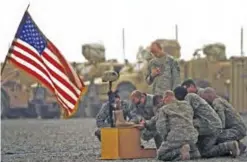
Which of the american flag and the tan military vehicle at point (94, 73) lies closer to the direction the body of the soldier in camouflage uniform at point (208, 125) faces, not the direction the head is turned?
the american flag

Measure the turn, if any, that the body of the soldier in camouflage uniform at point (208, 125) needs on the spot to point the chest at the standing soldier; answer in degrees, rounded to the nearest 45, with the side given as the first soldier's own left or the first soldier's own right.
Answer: approximately 45° to the first soldier's own right

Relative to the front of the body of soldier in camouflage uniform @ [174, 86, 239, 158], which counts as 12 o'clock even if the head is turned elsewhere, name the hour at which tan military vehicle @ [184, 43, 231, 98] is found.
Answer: The tan military vehicle is roughly at 3 o'clock from the soldier in camouflage uniform.

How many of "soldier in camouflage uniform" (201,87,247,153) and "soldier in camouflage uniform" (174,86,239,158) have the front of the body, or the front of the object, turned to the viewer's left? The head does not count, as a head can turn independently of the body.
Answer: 2

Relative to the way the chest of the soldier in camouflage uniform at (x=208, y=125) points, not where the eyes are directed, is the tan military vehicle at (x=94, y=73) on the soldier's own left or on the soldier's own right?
on the soldier's own right

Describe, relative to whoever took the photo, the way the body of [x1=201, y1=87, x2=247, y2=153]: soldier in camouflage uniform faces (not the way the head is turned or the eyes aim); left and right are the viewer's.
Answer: facing to the left of the viewer

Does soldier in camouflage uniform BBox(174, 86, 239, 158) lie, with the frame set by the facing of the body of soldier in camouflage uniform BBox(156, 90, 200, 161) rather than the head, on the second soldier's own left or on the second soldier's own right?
on the second soldier's own right

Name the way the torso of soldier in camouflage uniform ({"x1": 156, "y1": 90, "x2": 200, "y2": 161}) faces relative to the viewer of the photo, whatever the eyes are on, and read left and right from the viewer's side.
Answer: facing away from the viewer and to the left of the viewer

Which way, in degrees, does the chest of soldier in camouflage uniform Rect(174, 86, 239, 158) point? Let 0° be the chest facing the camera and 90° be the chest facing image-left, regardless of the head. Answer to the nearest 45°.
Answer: approximately 90°

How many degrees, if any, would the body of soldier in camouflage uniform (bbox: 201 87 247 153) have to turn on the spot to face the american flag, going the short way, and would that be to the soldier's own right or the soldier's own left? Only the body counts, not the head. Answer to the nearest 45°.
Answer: approximately 45° to the soldier's own left
